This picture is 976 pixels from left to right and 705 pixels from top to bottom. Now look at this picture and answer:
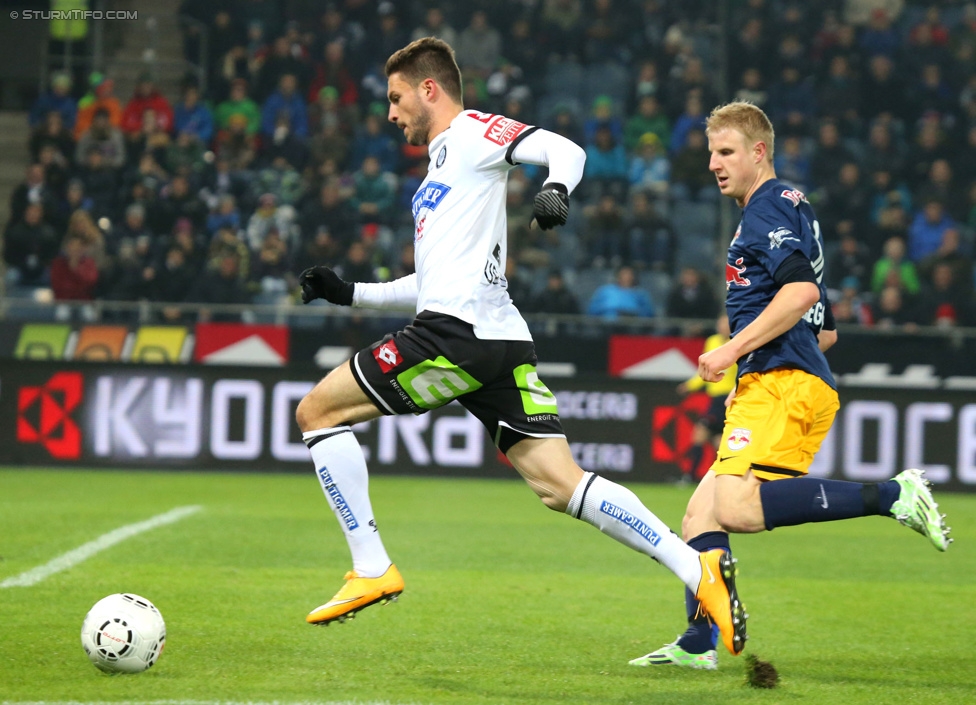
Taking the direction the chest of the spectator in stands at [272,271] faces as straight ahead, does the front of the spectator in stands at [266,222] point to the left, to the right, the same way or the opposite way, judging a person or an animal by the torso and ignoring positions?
the same way

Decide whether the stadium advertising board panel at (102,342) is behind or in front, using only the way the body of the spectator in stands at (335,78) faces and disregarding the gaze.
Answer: in front

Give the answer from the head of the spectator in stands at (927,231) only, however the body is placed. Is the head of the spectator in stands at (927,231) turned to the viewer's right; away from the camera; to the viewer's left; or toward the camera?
toward the camera

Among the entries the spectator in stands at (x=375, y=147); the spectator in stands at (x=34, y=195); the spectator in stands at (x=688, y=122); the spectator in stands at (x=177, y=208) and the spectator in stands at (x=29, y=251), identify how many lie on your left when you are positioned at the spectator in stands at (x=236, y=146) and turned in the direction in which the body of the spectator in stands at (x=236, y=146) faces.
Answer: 2

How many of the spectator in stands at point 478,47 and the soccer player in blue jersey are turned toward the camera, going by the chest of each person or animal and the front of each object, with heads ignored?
1

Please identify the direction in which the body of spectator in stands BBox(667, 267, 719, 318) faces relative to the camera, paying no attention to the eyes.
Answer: toward the camera

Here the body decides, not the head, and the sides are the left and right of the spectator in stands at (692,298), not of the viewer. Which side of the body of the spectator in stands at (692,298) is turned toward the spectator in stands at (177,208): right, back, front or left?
right

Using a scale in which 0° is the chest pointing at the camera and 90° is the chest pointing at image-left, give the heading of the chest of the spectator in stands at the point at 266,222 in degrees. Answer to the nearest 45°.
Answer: approximately 0°

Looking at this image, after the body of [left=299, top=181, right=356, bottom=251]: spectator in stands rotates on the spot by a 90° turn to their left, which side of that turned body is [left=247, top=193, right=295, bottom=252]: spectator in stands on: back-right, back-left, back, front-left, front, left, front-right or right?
back

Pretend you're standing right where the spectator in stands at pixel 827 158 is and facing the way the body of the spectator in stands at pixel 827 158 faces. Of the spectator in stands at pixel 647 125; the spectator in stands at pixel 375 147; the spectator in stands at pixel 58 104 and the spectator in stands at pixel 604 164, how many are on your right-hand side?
4

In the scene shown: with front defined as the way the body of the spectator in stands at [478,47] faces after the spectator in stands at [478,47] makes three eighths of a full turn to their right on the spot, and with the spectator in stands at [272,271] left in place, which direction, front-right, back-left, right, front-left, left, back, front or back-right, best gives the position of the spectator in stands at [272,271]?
left

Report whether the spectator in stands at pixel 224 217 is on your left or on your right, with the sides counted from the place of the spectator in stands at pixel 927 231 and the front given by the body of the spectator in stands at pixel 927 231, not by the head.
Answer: on your right

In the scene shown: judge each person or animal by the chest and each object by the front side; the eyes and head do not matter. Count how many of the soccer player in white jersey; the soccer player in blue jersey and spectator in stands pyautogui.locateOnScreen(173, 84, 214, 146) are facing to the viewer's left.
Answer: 2

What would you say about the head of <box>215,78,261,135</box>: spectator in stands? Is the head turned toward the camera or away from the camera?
toward the camera

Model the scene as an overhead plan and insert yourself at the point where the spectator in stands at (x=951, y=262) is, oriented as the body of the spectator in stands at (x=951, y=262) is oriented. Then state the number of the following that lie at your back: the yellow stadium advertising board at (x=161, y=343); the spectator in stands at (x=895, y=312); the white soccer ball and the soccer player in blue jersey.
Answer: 0

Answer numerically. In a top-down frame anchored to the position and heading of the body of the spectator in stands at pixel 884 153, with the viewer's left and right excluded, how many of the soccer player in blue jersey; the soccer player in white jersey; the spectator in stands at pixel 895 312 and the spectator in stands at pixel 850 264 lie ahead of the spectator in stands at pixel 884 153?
4

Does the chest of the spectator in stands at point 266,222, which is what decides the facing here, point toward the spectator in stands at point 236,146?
no

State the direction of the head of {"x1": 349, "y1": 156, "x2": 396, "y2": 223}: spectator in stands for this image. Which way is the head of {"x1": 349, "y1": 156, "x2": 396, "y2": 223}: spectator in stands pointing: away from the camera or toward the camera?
toward the camera

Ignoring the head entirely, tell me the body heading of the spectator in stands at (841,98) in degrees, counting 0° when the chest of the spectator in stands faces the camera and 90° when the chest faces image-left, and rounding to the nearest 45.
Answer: approximately 0°

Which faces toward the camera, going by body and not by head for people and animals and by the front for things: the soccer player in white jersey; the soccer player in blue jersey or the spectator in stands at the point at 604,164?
the spectator in stands

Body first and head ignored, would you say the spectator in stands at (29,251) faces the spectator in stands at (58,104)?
no

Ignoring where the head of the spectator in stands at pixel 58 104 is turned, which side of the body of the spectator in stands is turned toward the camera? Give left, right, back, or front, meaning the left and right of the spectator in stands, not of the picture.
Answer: front

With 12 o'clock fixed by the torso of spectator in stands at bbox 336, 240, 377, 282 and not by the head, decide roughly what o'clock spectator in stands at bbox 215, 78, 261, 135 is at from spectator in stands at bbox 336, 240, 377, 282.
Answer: spectator in stands at bbox 215, 78, 261, 135 is roughly at 5 o'clock from spectator in stands at bbox 336, 240, 377, 282.

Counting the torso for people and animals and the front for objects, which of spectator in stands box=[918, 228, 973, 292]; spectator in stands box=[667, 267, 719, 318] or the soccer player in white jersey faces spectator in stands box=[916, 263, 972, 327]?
spectator in stands box=[918, 228, 973, 292]
